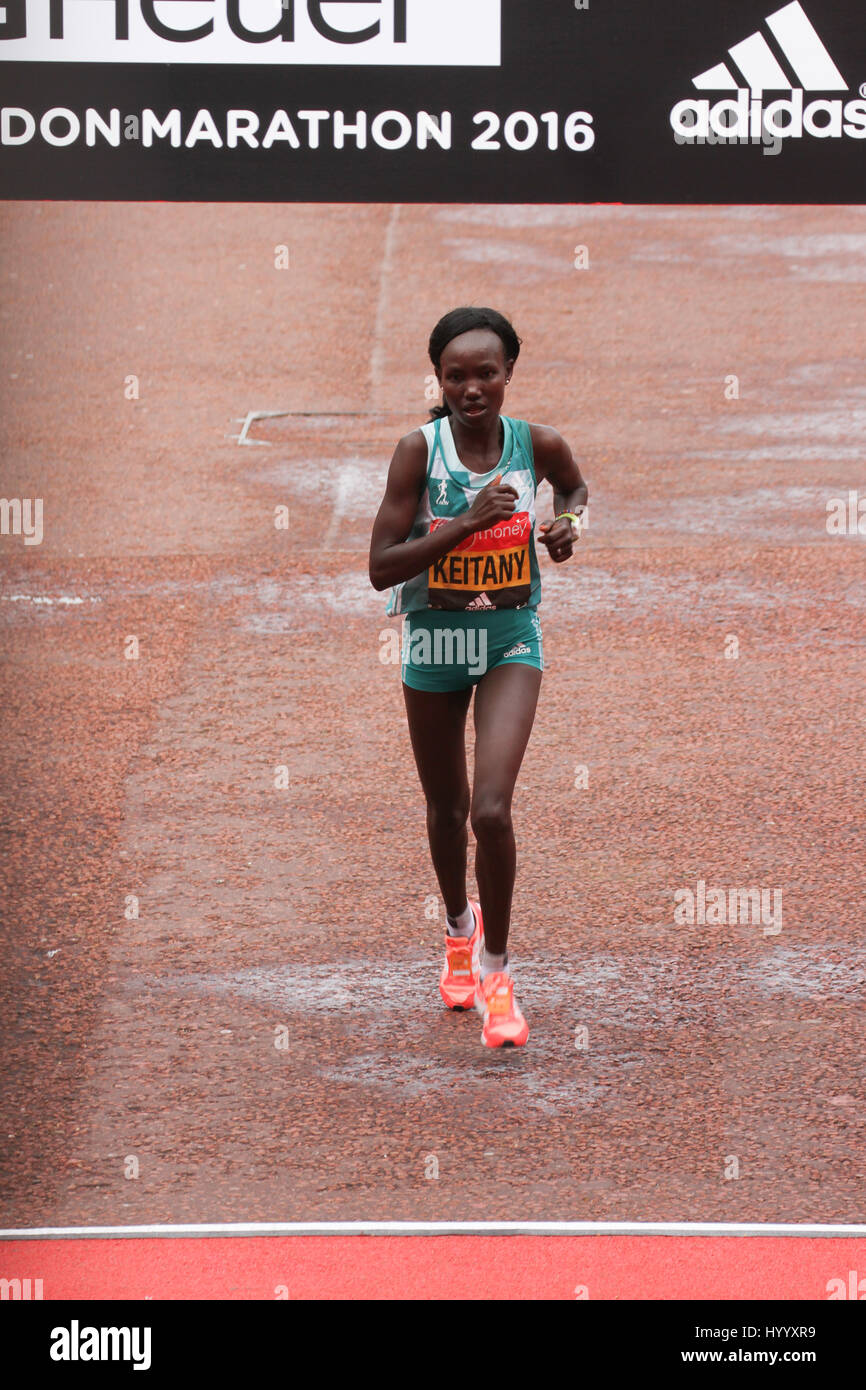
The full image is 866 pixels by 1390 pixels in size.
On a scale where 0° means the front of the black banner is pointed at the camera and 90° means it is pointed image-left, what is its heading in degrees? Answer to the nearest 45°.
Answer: approximately 0°

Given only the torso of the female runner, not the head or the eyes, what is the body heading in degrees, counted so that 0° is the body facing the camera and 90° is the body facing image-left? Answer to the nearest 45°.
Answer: approximately 0°

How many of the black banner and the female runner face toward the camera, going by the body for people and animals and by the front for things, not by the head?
2
